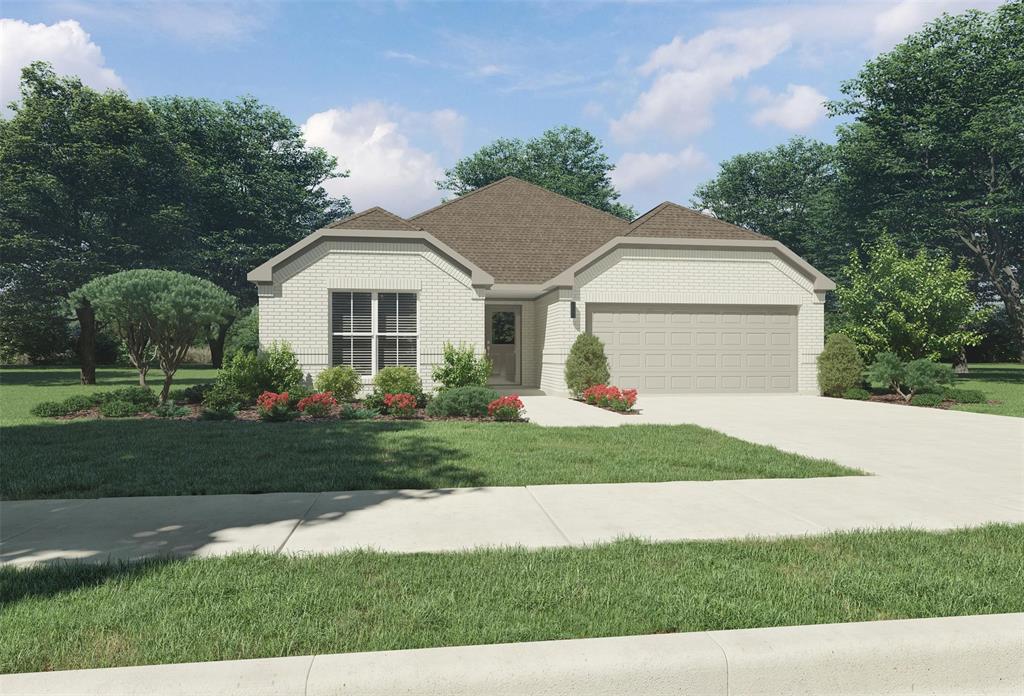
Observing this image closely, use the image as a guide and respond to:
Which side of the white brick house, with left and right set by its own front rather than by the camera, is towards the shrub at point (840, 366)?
left

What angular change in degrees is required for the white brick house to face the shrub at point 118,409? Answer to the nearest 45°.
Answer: approximately 45° to its right

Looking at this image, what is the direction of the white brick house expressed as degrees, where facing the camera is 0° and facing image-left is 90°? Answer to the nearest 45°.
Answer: approximately 0°

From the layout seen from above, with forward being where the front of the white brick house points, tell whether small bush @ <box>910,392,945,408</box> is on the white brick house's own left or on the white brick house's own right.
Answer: on the white brick house's own left

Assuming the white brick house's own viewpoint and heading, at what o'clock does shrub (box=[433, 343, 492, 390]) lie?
The shrub is roughly at 1 o'clock from the white brick house.

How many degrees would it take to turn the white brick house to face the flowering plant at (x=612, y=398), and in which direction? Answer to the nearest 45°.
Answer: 0° — it already faces it

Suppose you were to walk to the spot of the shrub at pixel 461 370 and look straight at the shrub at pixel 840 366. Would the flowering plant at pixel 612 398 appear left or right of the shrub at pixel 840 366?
right

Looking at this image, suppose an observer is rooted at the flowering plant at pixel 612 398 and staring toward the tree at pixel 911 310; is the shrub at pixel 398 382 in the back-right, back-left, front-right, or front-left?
back-left

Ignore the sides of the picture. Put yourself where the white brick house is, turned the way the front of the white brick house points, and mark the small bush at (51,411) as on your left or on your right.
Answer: on your right
